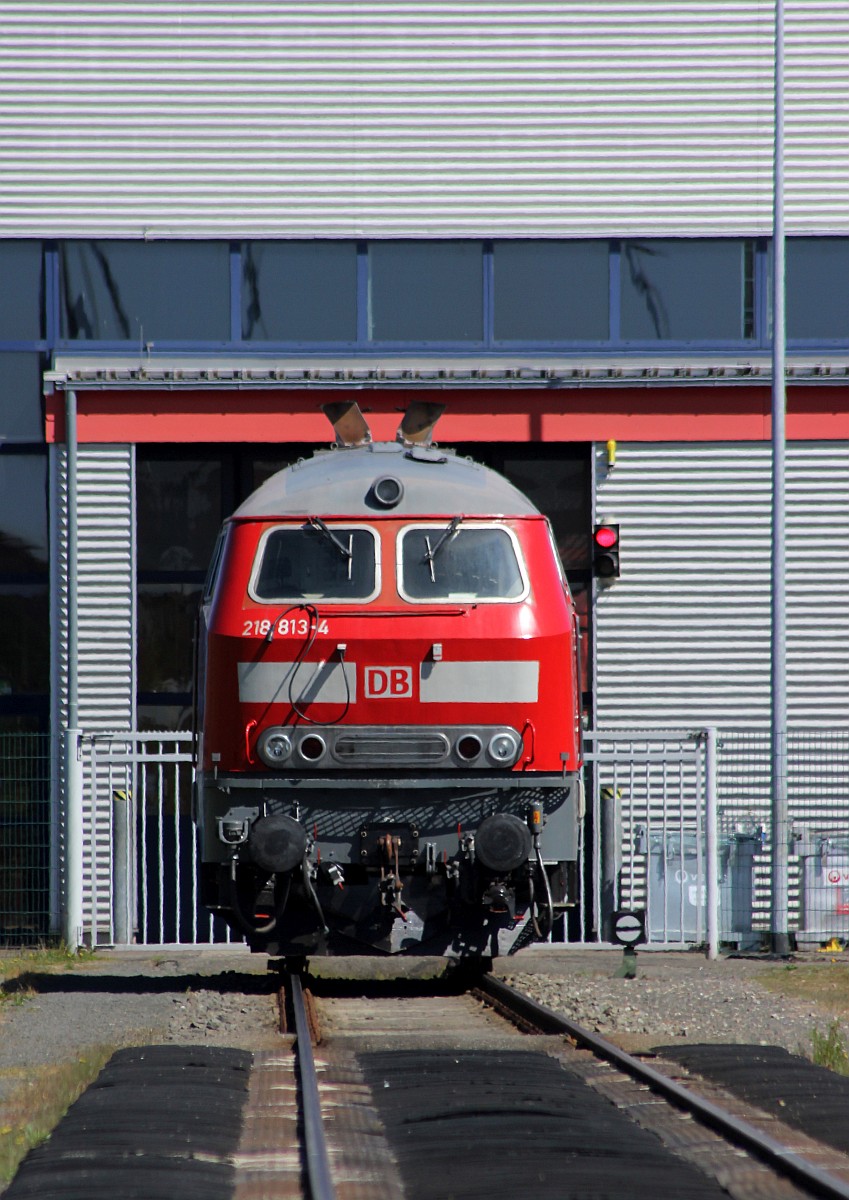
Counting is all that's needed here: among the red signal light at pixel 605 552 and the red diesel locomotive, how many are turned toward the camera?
2

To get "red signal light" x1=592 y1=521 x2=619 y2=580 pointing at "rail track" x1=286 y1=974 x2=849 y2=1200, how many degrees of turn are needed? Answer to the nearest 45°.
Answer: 0° — it already faces it

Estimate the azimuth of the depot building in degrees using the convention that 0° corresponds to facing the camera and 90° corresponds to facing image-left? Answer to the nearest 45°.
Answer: approximately 0°

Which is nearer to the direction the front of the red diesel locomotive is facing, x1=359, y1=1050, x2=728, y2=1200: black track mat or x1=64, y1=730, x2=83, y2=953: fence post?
the black track mat

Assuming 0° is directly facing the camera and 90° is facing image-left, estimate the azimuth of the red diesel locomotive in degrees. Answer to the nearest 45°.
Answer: approximately 0°
